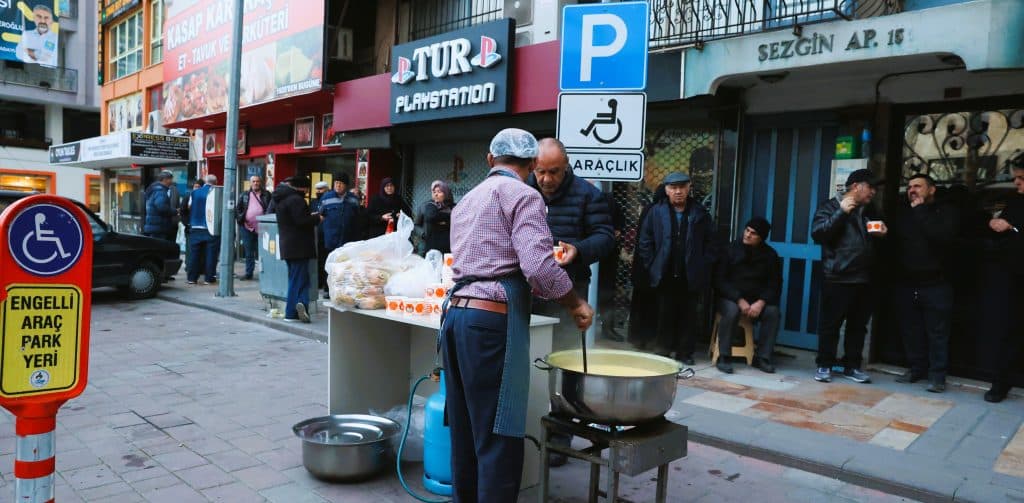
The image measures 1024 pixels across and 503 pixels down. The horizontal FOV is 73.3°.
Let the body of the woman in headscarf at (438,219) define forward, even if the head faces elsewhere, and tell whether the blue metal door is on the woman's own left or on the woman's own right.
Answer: on the woman's own left

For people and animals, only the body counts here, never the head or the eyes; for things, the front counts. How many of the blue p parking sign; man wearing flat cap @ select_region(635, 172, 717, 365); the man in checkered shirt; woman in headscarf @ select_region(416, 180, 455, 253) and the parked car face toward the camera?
3

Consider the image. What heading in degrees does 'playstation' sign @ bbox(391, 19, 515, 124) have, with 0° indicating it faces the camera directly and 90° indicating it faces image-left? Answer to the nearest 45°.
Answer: approximately 45°

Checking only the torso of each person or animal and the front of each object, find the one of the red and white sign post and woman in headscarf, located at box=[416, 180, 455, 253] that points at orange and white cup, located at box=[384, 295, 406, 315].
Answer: the woman in headscarf

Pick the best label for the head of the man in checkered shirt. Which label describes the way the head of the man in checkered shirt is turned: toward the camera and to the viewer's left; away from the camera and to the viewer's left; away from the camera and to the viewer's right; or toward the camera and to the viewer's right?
away from the camera and to the viewer's right

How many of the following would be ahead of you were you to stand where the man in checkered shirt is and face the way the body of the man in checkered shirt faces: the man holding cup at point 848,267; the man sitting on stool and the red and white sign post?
2

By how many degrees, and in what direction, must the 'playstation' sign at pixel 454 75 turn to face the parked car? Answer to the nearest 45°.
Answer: approximately 45° to its right
